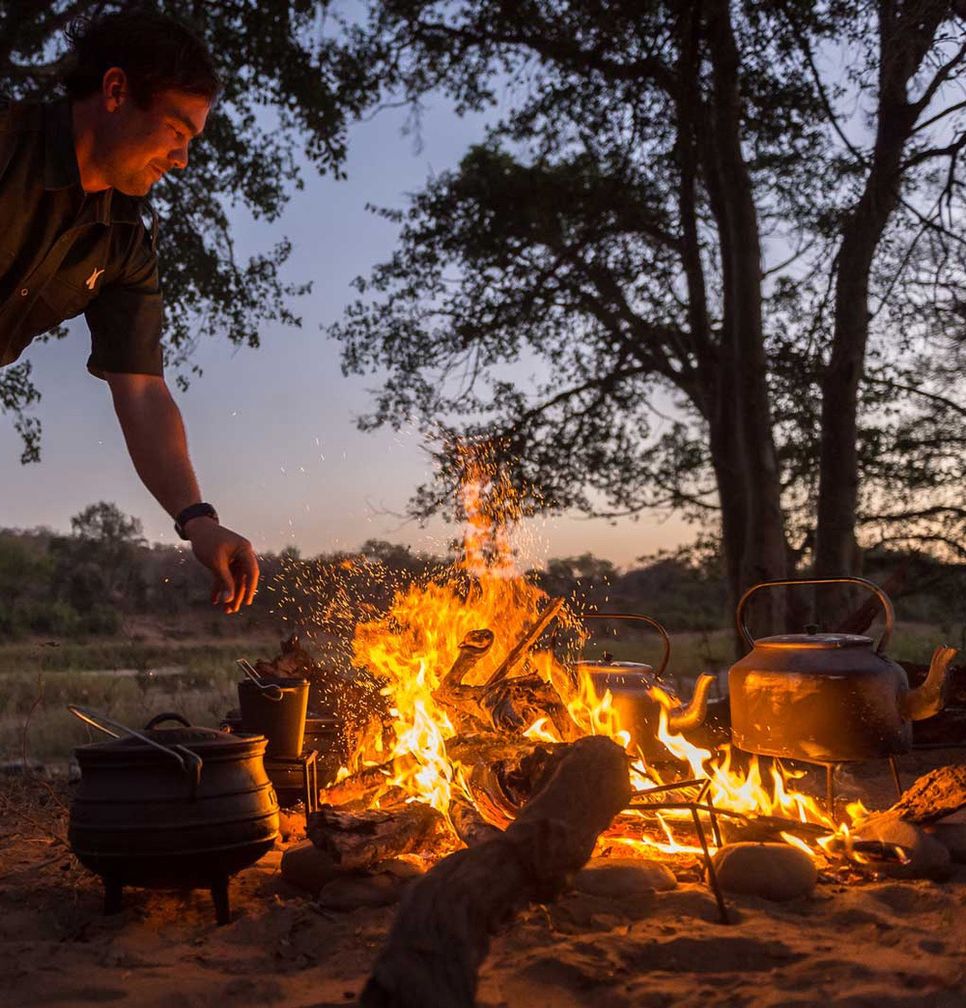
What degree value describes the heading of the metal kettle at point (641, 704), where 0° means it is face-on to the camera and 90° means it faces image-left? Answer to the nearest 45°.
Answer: approximately 270°

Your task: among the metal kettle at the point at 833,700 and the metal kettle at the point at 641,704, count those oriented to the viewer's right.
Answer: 2

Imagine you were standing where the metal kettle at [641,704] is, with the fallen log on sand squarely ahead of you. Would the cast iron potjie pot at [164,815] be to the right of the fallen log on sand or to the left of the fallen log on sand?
right

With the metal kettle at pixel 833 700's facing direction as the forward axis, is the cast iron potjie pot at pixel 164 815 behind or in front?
behind

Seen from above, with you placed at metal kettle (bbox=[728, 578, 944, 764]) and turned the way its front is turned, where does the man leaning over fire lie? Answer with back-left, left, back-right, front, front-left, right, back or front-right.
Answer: back-right

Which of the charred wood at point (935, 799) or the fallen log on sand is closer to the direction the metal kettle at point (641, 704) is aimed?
the charred wood

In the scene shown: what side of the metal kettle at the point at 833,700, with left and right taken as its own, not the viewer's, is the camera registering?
right

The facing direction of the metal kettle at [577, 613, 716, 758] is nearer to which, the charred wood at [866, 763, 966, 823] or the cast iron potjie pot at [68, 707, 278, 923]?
the charred wood

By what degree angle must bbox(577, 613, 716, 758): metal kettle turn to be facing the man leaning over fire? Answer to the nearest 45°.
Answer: approximately 135° to its right
